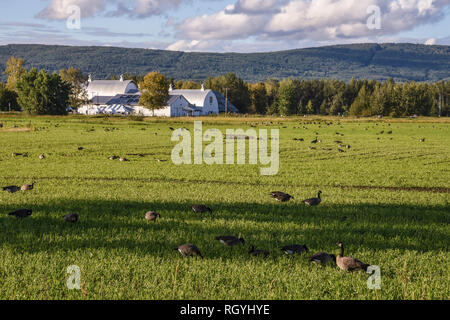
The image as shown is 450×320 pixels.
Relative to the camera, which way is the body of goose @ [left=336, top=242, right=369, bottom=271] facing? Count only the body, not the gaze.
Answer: to the viewer's left

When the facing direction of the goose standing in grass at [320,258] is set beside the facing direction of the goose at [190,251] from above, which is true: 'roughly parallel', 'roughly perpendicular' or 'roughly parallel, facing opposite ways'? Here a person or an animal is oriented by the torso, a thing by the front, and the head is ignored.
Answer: roughly parallel
